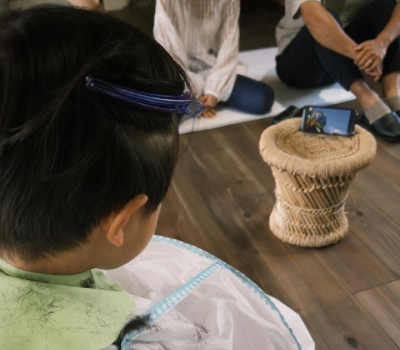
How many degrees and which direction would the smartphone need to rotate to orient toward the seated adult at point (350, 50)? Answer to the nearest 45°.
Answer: approximately 180°

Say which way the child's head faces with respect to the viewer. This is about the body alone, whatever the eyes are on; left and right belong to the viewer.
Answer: facing away from the viewer and to the right of the viewer

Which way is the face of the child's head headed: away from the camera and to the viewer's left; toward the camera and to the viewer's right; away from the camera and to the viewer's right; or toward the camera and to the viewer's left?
away from the camera and to the viewer's right

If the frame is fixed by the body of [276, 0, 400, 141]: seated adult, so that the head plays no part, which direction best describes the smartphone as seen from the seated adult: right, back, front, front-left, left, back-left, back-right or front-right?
front-right

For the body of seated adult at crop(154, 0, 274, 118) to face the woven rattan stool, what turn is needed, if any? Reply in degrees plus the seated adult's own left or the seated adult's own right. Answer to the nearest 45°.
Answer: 0° — they already face it

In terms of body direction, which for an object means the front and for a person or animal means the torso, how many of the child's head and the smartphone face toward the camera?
1

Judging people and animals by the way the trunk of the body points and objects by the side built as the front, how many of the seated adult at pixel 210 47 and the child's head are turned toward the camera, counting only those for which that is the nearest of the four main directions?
1

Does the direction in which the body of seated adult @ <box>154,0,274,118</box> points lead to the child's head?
yes

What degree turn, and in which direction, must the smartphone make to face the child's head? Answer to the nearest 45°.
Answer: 0° — it already faces them

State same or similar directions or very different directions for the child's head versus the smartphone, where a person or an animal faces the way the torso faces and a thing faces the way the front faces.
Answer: very different directions
